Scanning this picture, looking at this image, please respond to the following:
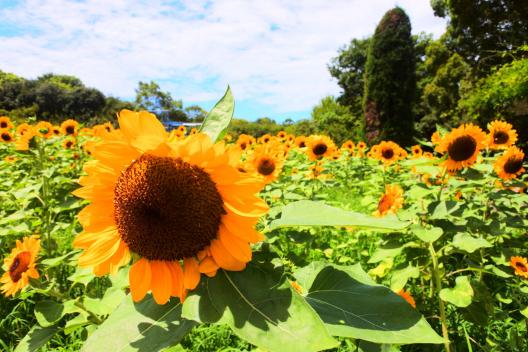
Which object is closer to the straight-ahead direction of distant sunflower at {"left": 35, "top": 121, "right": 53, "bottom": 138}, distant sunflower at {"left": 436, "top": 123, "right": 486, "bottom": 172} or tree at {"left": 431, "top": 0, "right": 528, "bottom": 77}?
the distant sunflower

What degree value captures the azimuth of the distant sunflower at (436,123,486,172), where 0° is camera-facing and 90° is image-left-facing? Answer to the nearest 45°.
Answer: approximately 0°

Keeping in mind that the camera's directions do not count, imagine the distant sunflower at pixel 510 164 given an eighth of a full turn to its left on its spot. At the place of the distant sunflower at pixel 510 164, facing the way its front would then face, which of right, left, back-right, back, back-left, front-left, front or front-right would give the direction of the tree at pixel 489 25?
back-left
